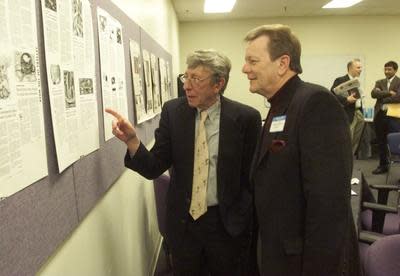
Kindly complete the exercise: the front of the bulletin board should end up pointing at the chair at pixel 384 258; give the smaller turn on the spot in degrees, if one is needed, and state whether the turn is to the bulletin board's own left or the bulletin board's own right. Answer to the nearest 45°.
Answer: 0° — it already faces it

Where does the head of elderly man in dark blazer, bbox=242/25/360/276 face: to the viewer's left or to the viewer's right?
to the viewer's left

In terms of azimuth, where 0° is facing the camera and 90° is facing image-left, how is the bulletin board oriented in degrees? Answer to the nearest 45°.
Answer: approximately 270°
